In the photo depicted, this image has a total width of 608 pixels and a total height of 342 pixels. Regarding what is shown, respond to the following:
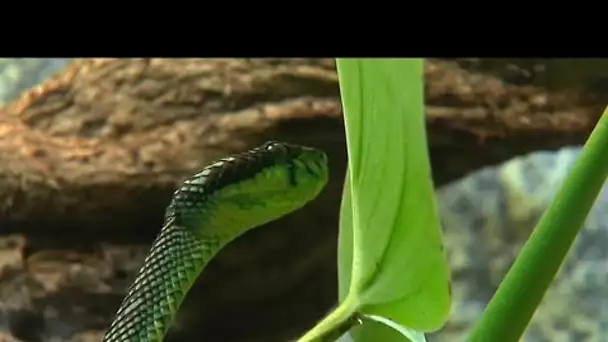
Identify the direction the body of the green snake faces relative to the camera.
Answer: to the viewer's right

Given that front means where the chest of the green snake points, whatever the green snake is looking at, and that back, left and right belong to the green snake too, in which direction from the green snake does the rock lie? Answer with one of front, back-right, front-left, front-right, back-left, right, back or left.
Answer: front-left

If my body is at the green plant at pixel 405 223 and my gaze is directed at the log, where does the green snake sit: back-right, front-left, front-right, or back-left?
front-left
